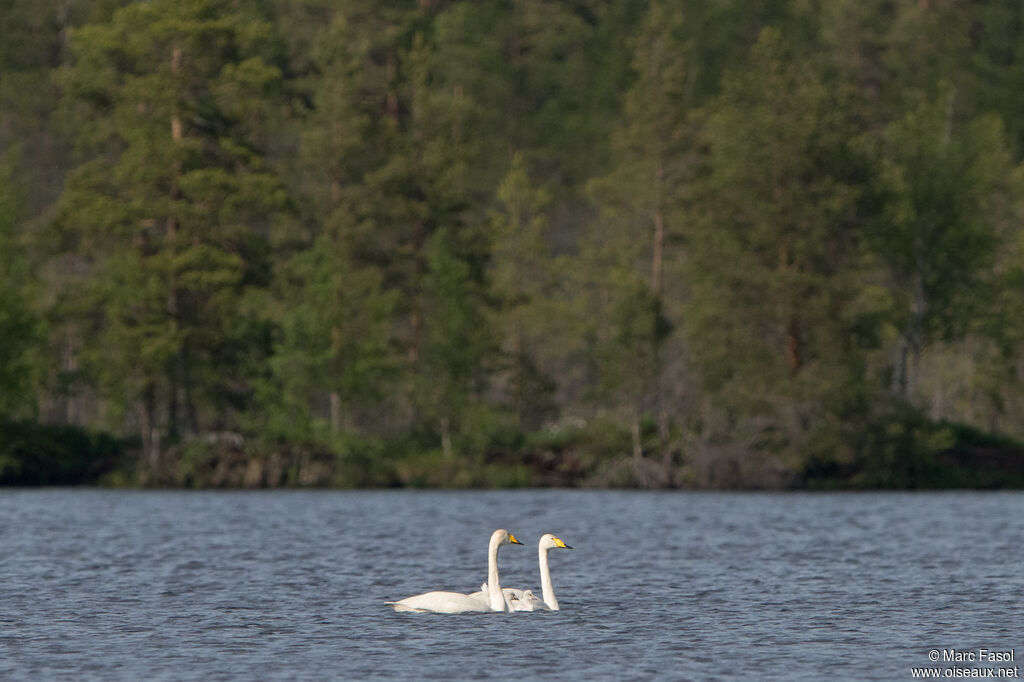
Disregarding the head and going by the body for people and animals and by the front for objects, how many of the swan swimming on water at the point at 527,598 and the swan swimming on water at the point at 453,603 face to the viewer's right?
2

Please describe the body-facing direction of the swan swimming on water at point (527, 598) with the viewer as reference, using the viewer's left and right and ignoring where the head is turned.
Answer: facing to the right of the viewer

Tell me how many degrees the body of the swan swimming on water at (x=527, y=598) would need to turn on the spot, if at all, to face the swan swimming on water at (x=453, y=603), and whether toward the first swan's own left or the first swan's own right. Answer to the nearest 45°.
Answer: approximately 135° to the first swan's own right

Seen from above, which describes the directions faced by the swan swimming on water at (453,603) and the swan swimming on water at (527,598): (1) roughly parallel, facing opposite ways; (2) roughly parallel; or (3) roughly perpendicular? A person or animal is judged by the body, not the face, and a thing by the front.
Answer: roughly parallel

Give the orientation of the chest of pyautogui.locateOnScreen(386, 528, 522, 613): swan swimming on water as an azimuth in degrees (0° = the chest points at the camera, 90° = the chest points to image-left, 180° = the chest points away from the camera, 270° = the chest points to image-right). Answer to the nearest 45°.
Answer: approximately 270°
